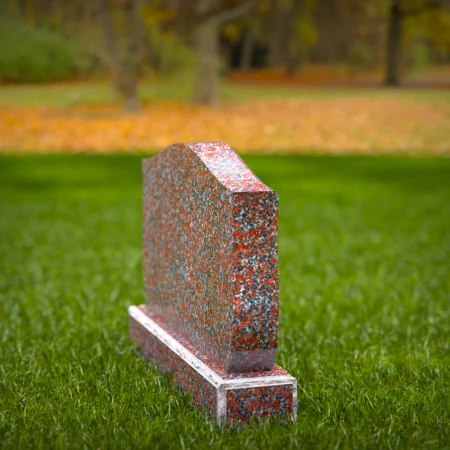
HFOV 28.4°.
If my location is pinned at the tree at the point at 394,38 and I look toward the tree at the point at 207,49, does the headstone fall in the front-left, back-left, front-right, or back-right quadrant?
front-left

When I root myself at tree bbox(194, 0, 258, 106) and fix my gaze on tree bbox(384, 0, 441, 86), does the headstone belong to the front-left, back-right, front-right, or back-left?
back-right
